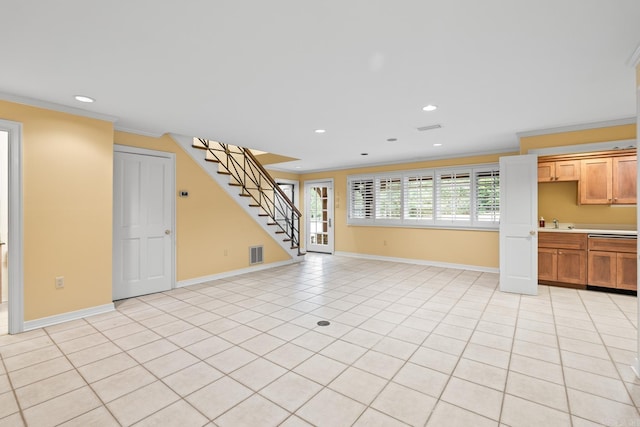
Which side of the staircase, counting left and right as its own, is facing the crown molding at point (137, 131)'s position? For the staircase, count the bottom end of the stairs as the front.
back

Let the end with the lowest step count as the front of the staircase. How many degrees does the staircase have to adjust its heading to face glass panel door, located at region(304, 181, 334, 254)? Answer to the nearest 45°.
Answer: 0° — it already faces it

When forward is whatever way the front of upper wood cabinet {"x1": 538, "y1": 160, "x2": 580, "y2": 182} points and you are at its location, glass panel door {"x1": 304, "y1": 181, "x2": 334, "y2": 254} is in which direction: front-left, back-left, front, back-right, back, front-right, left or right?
right

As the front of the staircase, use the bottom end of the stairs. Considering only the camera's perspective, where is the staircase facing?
facing away from the viewer and to the right of the viewer

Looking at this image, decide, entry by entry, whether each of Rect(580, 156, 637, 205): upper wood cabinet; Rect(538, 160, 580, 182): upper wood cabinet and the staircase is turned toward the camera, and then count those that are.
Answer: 2

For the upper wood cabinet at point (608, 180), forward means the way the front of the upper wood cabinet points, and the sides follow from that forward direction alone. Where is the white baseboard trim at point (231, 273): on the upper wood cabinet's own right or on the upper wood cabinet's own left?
on the upper wood cabinet's own right

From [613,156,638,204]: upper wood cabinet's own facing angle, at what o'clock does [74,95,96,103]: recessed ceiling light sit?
The recessed ceiling light is roughly at 1 o'clock from the upper wood cabinet.

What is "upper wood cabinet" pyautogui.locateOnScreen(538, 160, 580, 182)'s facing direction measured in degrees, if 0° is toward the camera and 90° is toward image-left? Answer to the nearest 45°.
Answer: approximately 0°

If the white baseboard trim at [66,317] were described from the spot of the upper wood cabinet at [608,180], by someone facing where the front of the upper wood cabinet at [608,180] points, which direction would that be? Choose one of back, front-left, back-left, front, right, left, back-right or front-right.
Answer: front-right

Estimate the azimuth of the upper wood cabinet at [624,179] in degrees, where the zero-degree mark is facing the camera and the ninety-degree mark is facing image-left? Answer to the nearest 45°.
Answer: approximately 0°
